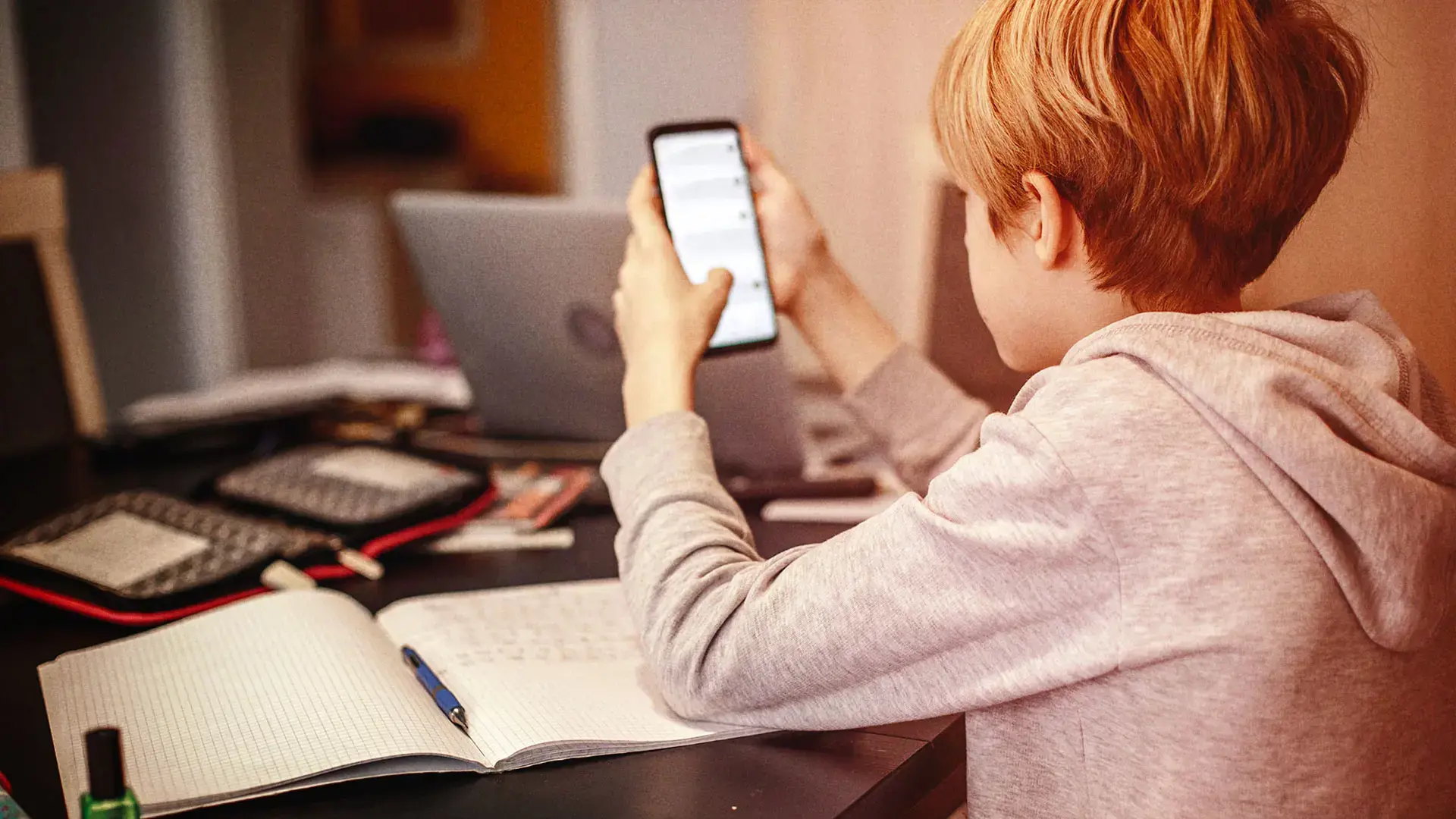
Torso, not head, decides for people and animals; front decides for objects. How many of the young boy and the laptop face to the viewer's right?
0

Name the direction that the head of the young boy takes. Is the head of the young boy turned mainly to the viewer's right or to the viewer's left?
to the viewer's left

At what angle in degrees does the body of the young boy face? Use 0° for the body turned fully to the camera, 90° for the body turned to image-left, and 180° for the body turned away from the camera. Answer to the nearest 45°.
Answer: approximately 135°

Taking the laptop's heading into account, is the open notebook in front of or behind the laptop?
behind

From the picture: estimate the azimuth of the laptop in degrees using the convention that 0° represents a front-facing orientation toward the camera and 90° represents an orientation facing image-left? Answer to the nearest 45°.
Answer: approximately 180°

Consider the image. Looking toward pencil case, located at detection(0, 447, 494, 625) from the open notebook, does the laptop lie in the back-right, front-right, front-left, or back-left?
front-right
